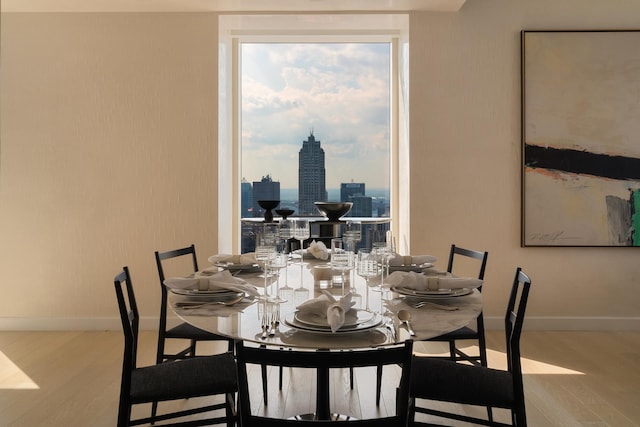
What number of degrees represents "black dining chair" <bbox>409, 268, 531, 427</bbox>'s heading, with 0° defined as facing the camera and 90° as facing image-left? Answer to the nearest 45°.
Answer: approximately 90°

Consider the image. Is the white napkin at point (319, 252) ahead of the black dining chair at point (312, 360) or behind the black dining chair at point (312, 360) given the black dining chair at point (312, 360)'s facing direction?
ahead

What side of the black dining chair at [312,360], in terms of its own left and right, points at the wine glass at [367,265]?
front

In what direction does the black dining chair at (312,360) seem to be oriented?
away from the camera

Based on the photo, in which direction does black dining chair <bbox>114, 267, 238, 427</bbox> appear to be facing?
to the viewer's right

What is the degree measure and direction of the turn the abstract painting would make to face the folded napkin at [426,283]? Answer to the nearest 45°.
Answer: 0° — it already faces it

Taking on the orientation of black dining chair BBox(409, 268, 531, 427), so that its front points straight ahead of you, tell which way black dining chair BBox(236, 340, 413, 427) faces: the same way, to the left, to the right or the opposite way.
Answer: to the right

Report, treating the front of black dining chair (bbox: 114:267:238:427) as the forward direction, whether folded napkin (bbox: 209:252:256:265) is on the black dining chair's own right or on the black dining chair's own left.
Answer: on the black dining chair's own left

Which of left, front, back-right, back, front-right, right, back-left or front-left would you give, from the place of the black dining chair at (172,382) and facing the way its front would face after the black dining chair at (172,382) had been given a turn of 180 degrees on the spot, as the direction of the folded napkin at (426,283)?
back

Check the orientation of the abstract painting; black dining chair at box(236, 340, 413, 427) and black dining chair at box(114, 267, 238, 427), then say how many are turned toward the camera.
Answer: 1

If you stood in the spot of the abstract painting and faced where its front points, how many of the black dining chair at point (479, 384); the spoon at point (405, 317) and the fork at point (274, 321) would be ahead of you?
3

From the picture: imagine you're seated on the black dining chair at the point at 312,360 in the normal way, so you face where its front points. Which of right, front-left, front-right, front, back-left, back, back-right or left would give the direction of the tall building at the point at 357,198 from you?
front
